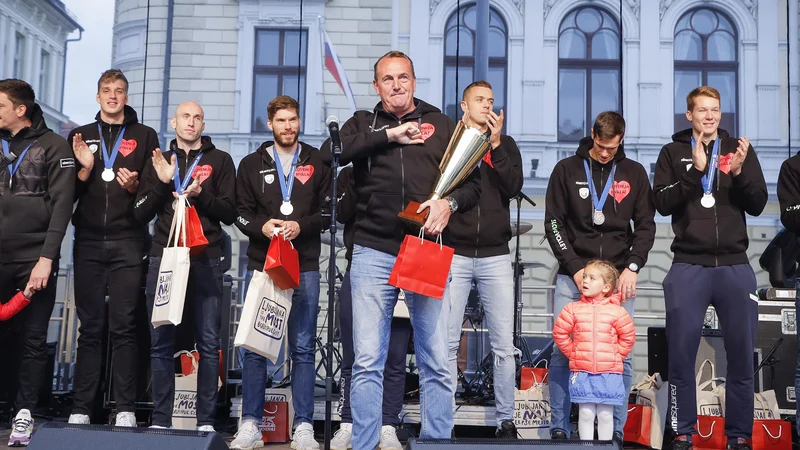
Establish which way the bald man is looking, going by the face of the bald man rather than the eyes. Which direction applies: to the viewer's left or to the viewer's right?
to the viewer's right

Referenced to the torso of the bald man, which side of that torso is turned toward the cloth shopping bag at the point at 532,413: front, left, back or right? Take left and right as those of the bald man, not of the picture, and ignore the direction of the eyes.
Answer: left

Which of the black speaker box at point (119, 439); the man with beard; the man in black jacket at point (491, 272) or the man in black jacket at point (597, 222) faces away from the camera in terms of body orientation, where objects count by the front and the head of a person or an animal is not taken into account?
the black speaker box

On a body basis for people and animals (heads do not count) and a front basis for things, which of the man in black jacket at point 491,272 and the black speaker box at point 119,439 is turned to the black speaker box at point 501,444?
the man in black jacket

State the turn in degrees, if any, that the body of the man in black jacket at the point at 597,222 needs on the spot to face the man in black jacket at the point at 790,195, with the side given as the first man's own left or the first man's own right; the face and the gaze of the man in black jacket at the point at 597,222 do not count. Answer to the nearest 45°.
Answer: approximately 90° to the first man's own left

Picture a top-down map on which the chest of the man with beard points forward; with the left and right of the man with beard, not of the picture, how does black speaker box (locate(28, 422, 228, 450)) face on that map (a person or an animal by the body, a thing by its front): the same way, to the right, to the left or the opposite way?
the opposite way

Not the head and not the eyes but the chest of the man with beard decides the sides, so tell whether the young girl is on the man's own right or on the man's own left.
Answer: on the man's own left

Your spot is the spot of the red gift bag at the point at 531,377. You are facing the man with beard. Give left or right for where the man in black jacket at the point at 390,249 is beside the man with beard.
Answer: left
